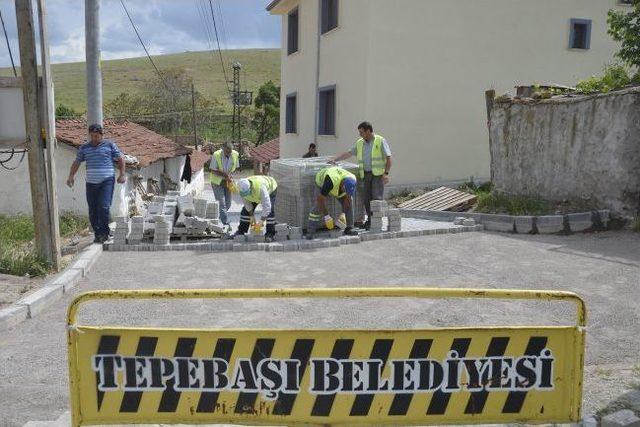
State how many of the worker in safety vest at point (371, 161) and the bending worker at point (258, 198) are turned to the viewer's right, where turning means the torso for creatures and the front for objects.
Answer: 0

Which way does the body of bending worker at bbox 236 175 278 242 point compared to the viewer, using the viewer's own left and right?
facing the viewer and to the left of the viewer

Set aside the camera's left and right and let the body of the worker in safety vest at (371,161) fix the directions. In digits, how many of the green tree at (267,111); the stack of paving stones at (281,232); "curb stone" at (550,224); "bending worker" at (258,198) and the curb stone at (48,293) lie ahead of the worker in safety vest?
3

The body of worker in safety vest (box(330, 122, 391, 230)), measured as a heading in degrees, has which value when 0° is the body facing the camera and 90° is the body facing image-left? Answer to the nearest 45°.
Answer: approximately 45°

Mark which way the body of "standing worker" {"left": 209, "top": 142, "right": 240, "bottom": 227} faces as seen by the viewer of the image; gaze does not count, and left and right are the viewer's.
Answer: facing the viewer

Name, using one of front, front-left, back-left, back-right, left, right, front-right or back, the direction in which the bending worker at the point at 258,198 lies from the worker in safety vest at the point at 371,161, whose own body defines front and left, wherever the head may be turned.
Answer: front

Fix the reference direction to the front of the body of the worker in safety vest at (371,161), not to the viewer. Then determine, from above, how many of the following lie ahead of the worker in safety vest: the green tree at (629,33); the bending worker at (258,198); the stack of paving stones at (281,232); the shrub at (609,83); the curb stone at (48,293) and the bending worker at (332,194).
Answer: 4

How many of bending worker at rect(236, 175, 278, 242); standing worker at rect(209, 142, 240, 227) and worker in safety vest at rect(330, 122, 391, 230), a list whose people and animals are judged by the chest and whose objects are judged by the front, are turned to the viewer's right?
0

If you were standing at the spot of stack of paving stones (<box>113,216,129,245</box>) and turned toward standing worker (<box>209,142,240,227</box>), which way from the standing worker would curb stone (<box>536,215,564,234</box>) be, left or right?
right

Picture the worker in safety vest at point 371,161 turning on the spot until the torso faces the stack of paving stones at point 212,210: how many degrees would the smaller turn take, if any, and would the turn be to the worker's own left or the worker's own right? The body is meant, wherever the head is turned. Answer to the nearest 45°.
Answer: approximately 45° to the worker's own right

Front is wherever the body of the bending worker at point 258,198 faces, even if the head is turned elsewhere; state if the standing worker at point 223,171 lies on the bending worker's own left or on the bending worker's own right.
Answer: on the bending worker's own right

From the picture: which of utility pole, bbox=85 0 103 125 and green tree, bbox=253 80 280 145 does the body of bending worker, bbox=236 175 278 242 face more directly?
the utility pole

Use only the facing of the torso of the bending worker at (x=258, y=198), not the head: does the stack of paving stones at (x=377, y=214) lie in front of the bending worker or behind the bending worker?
behind

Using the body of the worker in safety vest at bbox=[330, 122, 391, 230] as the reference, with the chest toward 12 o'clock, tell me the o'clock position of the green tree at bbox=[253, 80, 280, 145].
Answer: The green tree is roughly at 4 o'clock from the worker in safety vest.
